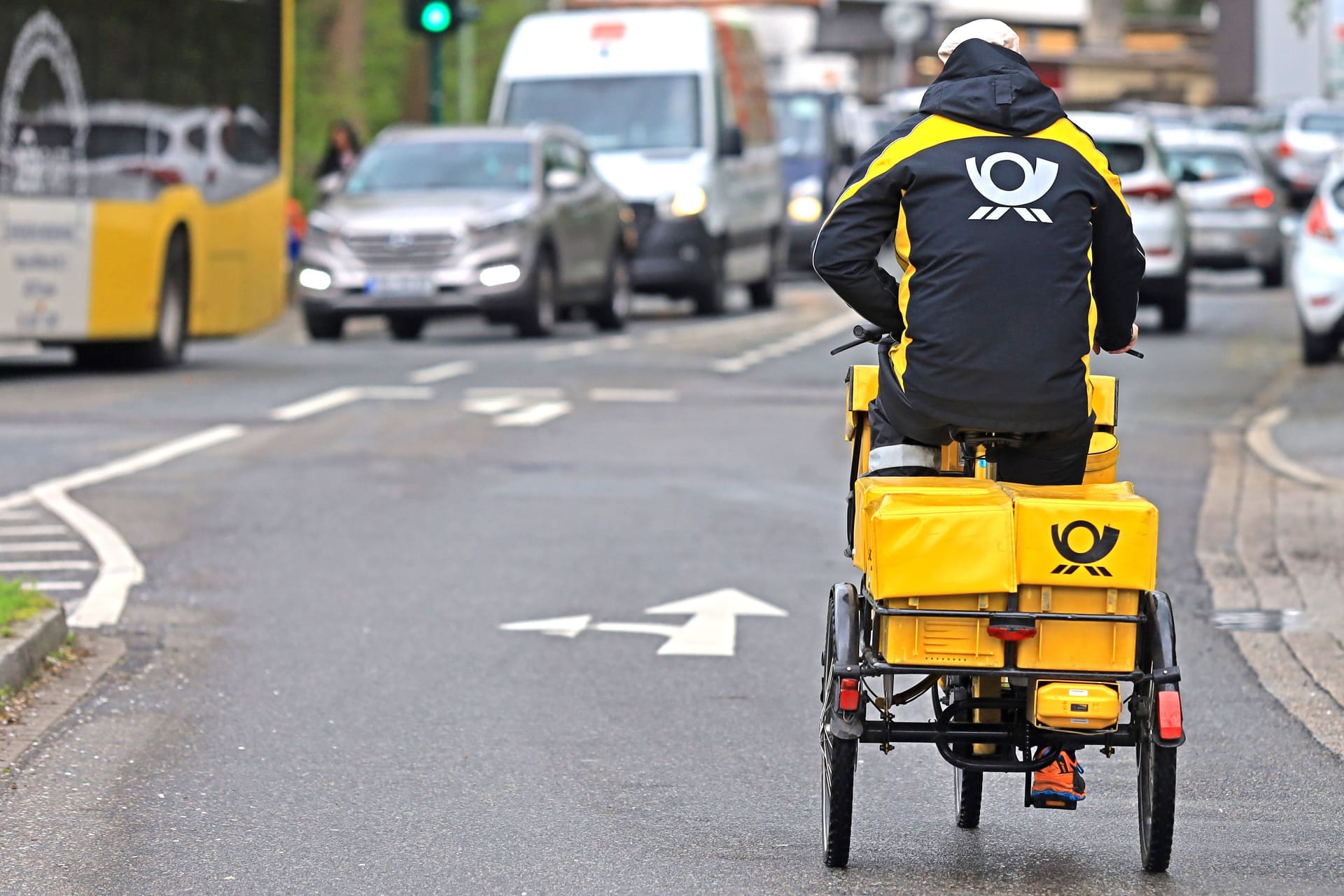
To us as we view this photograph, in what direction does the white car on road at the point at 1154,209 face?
facing away from the viewer

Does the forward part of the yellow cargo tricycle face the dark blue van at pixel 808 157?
yes

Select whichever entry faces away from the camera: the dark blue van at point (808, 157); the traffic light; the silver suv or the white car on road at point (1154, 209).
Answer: the white car on road

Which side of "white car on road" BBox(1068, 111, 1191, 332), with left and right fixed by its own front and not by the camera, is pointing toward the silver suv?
left

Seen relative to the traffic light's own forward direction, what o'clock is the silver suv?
The silver suv is roughly at 12 o'clock from the traffic light.

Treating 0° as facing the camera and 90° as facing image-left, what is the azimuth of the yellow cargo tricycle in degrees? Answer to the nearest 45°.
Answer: approximately 180°

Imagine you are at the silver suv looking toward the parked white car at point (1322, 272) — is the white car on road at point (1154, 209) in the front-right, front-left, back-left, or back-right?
front-left

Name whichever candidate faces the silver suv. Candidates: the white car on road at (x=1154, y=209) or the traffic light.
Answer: the traffic light

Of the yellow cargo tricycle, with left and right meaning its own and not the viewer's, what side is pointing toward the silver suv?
front

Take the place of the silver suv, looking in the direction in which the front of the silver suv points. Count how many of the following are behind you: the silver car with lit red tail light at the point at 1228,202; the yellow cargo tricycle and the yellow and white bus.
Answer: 1

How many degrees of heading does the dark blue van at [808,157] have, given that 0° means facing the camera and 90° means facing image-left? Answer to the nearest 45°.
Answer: approximately 45°

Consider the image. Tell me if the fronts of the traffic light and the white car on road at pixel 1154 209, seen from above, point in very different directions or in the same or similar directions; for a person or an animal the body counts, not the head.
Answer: very different directions

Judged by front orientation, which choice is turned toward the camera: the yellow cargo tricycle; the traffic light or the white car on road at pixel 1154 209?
the traffic light

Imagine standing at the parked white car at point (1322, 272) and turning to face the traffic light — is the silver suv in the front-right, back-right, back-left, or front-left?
front-left

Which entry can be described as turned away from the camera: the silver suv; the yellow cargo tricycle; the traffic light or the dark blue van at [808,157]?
the yellow cargo tricycle

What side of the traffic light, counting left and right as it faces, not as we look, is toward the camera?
front
